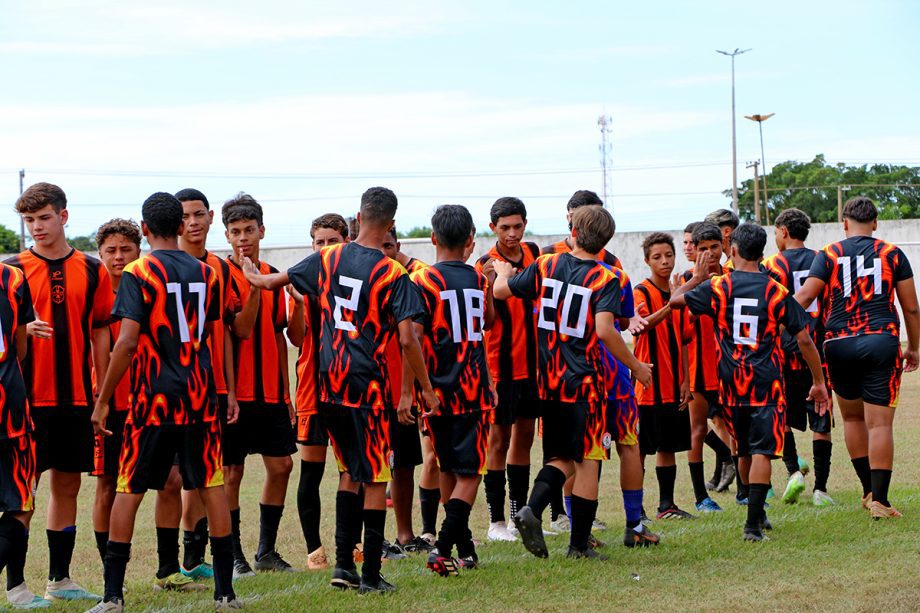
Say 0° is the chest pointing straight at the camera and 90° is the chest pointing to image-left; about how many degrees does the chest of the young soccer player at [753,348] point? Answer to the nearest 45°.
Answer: approximately 180°

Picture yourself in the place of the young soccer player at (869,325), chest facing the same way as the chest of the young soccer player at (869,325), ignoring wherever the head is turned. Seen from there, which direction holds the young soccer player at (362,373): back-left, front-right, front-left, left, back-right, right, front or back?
back-left

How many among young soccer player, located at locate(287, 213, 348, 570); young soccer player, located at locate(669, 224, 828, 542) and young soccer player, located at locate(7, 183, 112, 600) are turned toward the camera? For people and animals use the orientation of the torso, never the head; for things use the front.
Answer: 2

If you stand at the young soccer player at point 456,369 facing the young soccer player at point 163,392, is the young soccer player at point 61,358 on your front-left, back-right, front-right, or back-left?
front-right

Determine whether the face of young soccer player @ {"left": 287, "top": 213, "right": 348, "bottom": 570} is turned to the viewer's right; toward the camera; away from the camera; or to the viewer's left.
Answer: toward the camera

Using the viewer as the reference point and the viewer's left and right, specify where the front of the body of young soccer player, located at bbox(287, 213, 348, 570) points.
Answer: facing the viewer

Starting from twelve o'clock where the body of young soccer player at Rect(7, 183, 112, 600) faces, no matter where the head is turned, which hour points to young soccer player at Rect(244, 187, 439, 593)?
young soccer player at Rect(244, 187, 439, 593) is roughly at 10 o'clock from young soccer player at Rect(7, 183, 112, 600).

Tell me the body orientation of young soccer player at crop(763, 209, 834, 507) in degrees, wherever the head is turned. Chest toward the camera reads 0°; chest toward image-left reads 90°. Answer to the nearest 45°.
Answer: approximately 135°

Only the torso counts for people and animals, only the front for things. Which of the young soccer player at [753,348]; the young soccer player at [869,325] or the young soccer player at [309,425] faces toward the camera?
the young soccer player at [309,425]

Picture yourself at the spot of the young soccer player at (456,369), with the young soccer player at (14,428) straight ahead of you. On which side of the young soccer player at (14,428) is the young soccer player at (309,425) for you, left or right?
right

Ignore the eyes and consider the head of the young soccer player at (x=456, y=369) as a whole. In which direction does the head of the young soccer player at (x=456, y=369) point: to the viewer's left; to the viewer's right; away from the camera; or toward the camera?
away from the camera

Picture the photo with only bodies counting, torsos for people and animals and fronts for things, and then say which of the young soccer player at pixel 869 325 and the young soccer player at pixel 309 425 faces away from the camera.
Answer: the young soccer player at pixel 869 325

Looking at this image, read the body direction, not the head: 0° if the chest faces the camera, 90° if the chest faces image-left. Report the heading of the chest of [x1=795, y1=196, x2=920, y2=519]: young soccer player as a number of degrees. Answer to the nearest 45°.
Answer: approximately 180°

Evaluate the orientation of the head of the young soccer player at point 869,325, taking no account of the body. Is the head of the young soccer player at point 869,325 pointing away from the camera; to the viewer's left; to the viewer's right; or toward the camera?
away from the camera

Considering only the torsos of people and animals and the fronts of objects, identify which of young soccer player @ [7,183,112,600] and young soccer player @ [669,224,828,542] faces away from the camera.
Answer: young soccer player @ [669,224,828,542]

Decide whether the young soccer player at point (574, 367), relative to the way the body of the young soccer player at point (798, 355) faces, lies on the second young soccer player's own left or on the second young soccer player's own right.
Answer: on the second young soccer player's own left

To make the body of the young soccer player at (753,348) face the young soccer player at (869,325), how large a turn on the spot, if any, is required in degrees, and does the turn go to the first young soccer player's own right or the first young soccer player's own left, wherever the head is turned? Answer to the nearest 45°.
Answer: approximately 45° to the first young soccer player's own right
